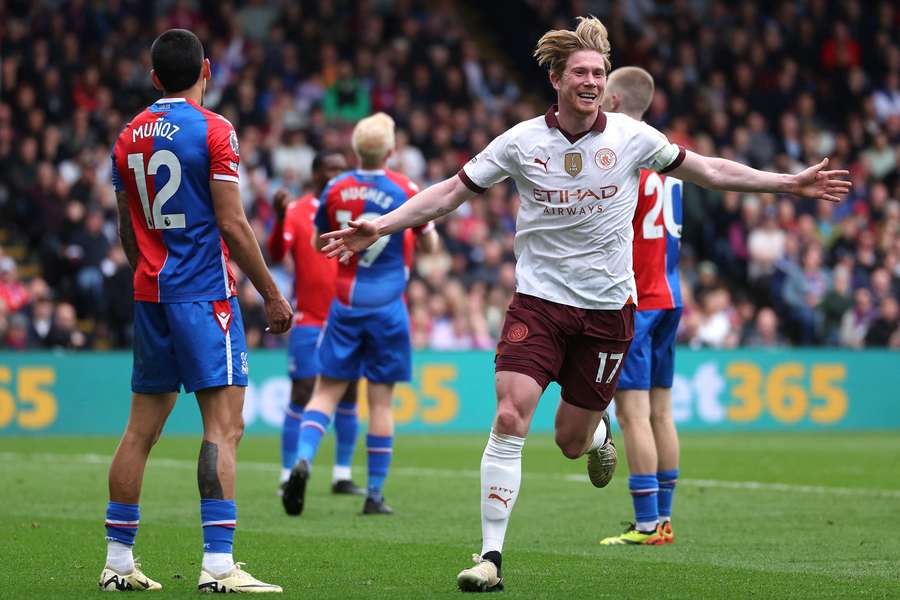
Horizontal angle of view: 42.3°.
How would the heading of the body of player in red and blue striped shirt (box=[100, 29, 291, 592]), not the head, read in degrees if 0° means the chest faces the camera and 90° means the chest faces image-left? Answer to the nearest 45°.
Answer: approximately 225°

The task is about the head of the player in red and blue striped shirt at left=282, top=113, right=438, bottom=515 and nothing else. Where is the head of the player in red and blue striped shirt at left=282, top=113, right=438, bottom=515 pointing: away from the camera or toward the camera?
away from the camera

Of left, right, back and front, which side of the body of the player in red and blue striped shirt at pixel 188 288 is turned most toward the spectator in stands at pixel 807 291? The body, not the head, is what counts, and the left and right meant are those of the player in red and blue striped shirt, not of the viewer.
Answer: front

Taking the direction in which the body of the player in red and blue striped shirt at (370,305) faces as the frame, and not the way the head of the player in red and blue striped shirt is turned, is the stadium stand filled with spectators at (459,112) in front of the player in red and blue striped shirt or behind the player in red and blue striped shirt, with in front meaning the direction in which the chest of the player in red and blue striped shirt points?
in front

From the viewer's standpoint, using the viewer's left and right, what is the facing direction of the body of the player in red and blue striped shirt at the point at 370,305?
facing away from the viewer

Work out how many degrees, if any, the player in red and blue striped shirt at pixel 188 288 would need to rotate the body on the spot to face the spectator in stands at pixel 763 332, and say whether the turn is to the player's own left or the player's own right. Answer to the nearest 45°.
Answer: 0° — they already face them

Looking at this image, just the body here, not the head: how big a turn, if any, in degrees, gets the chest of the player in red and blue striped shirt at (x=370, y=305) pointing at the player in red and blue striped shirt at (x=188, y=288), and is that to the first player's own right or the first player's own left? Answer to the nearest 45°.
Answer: approximately 180°

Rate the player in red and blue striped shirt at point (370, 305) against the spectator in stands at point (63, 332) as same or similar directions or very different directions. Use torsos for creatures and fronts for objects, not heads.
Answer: very different directions

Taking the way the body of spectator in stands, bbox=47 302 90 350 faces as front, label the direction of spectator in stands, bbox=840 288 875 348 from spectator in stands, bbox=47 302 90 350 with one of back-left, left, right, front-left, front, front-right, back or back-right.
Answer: left

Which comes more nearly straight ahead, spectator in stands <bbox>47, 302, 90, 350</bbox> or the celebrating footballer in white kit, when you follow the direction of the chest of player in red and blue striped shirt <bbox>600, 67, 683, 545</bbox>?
the spectator in stands

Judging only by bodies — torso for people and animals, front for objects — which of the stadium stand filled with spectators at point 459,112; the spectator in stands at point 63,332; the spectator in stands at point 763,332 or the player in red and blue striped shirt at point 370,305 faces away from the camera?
the player in red and blue striped shirt
